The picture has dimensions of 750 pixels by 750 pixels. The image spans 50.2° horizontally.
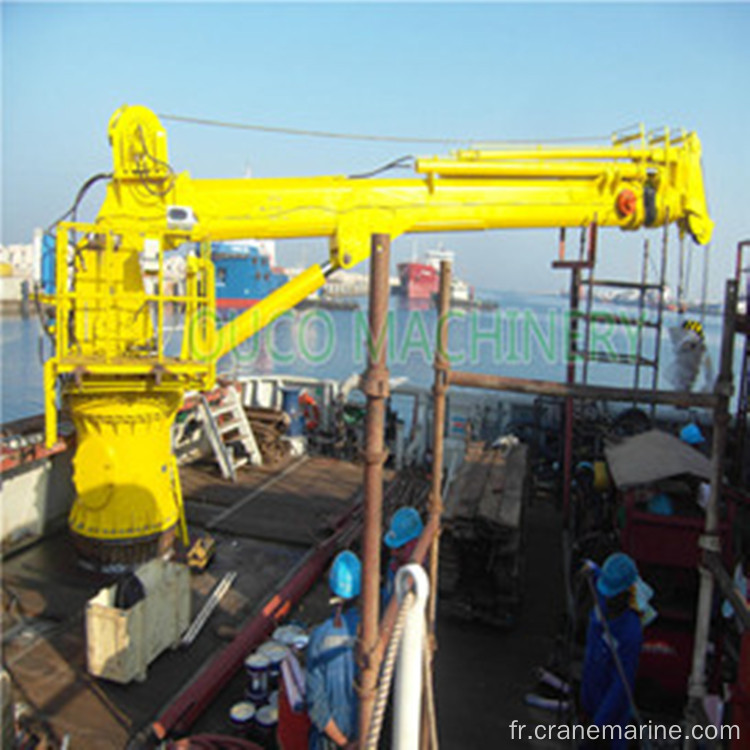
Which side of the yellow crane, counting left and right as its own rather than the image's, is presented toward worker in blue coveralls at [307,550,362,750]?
right

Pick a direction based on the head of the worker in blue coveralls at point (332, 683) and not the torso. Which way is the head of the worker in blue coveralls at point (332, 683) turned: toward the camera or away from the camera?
away from the camera

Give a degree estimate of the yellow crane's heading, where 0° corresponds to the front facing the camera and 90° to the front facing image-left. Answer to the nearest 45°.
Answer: approximately 270°

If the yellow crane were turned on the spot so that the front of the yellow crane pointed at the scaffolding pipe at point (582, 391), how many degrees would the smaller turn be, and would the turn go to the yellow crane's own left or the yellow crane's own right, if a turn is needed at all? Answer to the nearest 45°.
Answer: approximately 45° to the yellow crane's own right

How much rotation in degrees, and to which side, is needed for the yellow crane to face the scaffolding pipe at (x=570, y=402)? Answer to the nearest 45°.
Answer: approximately 45° to its left

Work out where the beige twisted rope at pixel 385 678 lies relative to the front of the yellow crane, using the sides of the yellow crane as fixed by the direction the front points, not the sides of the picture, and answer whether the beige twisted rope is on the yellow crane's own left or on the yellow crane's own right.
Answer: on the yellow crane's own right
